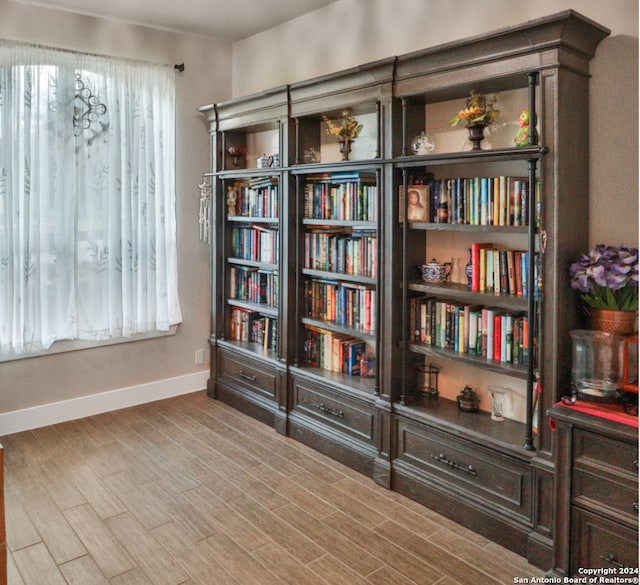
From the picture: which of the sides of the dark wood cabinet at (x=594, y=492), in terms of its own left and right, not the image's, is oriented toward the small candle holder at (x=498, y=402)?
right

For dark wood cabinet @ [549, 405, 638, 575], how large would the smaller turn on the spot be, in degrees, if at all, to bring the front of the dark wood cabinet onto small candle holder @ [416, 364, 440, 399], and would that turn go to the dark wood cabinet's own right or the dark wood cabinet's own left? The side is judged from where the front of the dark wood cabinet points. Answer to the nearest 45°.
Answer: approximately 90° to the dark wood cabinet's own right

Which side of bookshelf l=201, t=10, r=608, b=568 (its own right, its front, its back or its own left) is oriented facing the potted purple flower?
left

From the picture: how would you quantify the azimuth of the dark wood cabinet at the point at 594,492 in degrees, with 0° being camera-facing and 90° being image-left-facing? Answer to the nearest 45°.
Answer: approximately 45°

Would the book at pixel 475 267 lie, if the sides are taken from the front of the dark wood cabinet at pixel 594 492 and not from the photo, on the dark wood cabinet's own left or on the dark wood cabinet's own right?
on the dark wood cabinet's own right

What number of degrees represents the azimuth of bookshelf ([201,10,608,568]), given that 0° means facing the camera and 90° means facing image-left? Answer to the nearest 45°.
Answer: approximately 45°

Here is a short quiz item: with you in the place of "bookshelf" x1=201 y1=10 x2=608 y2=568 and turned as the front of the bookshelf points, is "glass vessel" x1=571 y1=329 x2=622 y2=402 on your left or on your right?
on your left
